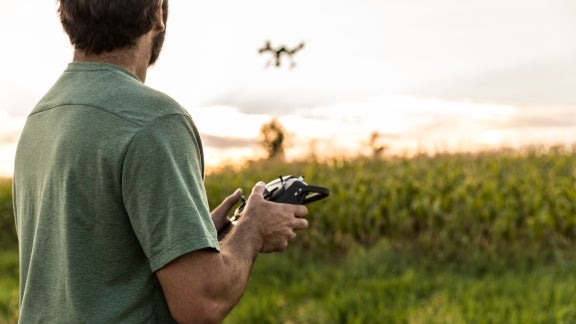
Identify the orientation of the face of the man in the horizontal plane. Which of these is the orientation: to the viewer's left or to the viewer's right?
to the viewer's right

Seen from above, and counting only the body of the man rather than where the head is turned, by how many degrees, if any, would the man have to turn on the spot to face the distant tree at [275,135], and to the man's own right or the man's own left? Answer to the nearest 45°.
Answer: approximately 45° to the man's own left

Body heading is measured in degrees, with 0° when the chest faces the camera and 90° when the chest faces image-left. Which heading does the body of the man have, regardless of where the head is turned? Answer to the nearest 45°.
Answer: approximately 225°
